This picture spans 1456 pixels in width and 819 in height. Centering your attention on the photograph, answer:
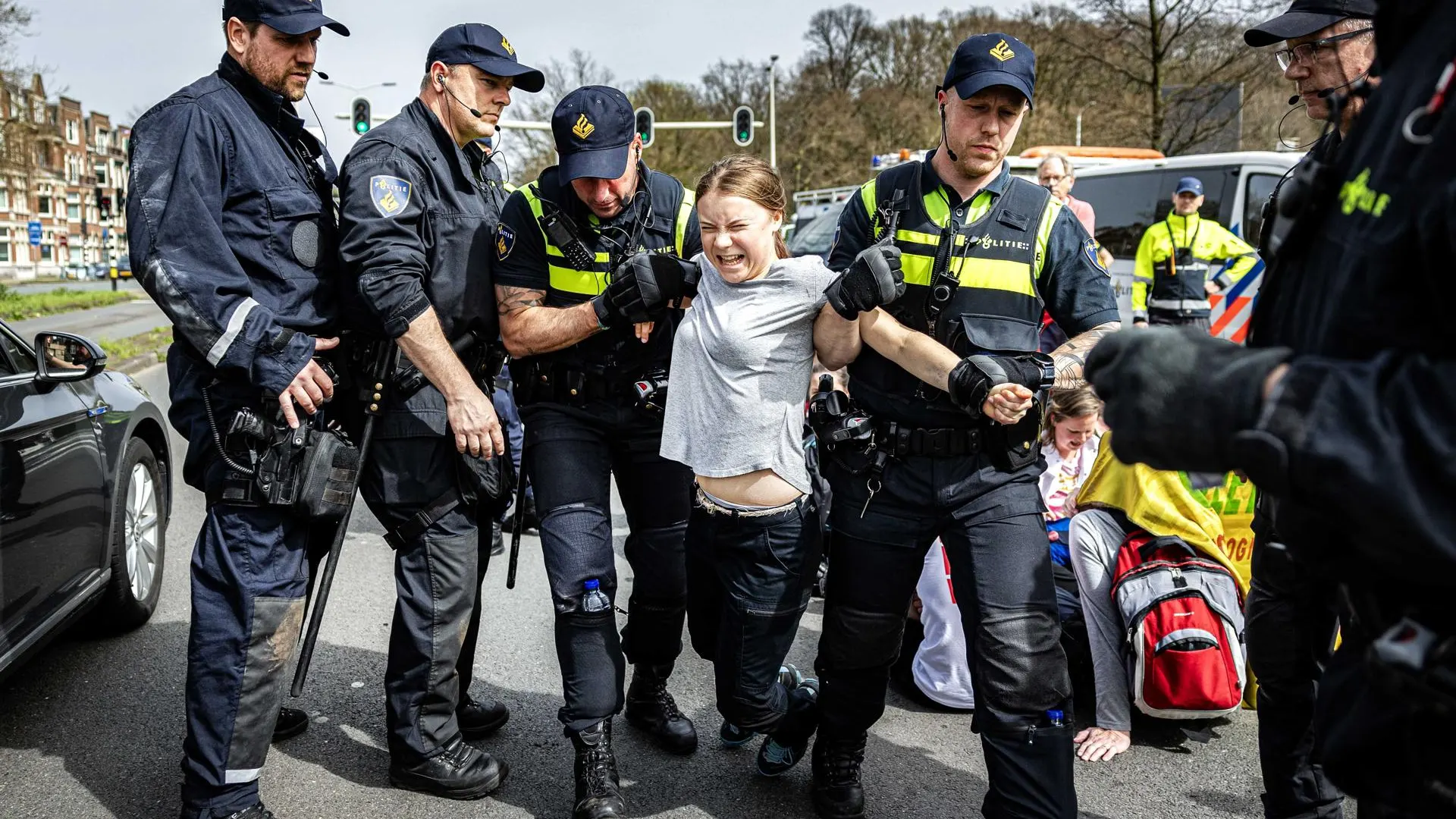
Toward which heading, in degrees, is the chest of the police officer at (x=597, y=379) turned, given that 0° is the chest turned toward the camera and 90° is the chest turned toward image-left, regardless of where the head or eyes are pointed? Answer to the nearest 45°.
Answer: approximately 0°

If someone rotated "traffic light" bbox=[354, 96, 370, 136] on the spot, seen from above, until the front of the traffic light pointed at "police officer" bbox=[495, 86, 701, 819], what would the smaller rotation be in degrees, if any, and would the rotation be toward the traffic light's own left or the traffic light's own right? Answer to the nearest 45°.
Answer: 0° — it already faces them

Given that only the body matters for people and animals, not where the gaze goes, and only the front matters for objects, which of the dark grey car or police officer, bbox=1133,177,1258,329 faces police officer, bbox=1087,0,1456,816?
police officer, bbox=1133,177,1258,329

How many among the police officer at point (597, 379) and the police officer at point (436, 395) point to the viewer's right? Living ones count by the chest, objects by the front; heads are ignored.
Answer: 1

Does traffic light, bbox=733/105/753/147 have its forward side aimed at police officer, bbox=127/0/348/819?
yes

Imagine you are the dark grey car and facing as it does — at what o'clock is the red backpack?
The red backpack is roughly at 3 o'clock from the dark grey car.

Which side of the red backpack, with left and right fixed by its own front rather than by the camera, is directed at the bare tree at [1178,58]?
back

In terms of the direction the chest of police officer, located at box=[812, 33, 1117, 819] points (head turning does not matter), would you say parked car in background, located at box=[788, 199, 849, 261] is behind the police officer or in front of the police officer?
behind

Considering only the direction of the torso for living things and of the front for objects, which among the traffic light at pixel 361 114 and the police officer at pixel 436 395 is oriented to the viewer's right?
the police officer

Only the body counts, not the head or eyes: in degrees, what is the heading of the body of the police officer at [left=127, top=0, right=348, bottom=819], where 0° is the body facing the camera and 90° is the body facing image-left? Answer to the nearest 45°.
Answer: approximately 315°

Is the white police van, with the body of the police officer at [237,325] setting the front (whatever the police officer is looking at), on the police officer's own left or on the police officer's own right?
on the police officer's own left

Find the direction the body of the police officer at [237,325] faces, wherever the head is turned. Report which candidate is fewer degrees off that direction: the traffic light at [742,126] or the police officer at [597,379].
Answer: the police officer
